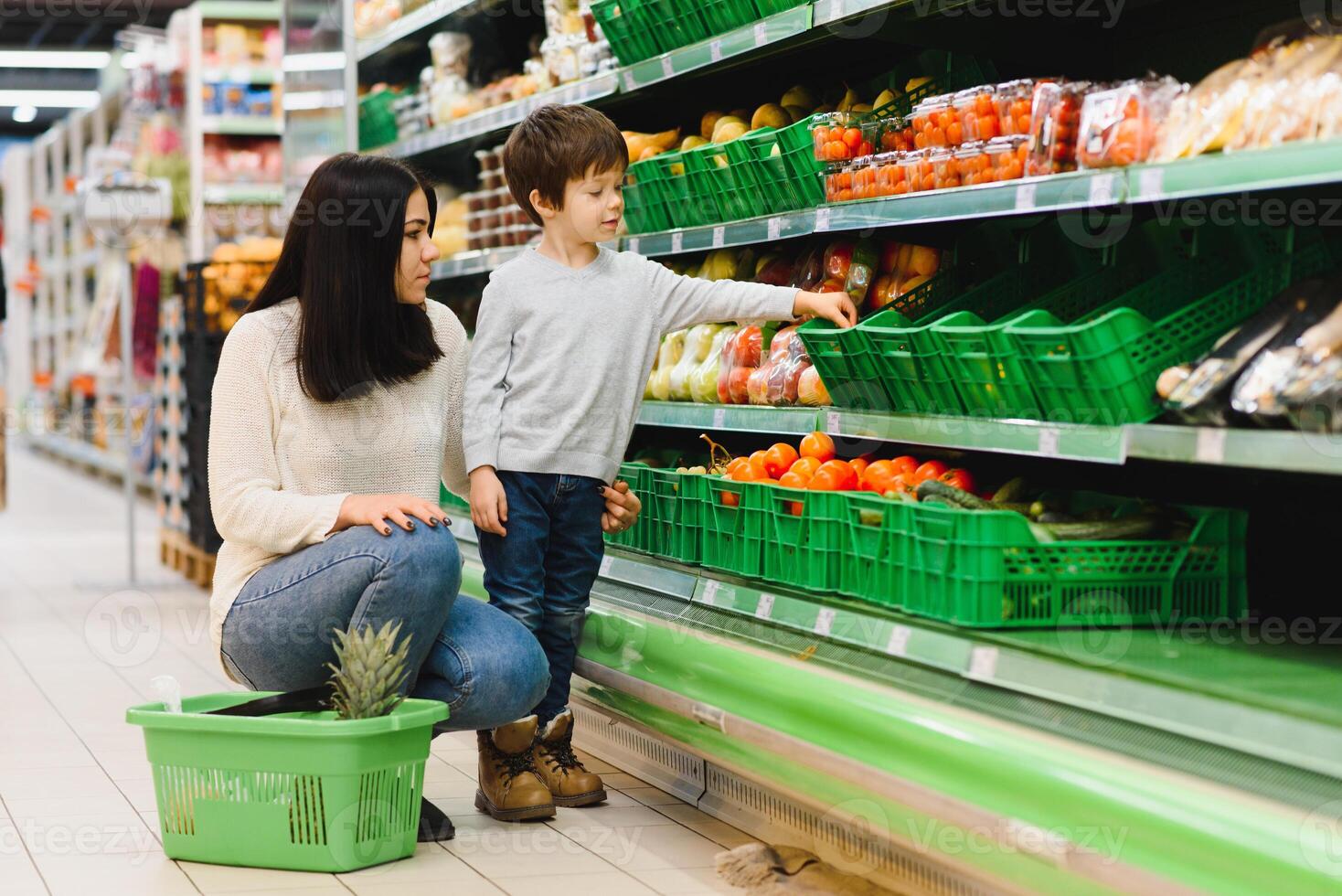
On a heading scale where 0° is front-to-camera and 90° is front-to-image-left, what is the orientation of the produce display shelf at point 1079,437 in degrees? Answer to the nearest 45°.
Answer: approximately 45°

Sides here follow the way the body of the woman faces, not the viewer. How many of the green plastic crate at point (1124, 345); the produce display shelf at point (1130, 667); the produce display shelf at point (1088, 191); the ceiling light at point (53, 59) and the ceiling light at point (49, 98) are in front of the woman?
3

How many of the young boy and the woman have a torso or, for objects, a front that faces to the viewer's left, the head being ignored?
0

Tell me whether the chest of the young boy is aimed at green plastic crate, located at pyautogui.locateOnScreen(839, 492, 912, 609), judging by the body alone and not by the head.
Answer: yes

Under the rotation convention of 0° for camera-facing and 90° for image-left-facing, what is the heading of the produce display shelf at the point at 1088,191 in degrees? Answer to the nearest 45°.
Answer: approximately 45°

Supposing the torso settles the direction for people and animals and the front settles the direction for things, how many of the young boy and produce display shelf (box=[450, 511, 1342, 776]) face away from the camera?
0

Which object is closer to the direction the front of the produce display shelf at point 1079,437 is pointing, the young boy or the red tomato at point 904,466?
the young boy

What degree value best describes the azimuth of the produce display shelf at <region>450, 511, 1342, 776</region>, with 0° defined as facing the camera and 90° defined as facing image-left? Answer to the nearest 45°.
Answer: approximately 45°

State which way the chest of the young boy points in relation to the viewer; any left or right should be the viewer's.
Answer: facing the viewer and to the right of the viewer

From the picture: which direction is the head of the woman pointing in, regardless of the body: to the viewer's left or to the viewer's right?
to the viewer's right
